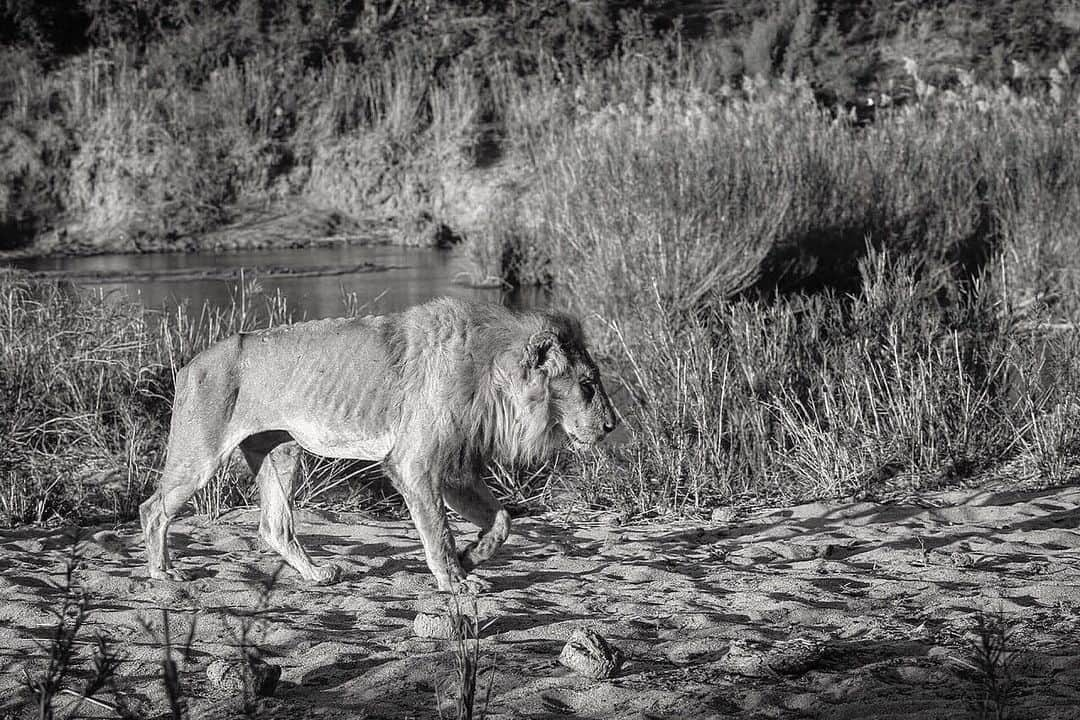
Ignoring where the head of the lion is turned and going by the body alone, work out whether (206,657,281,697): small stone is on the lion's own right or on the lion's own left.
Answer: on the lion's own right

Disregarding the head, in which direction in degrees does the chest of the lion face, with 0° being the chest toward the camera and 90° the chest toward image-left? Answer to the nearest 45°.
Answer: approximately 270°

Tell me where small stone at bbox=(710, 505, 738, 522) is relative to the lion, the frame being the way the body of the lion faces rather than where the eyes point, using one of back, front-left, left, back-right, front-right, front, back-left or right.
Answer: front-left

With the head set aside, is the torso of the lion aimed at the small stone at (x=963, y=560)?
yes

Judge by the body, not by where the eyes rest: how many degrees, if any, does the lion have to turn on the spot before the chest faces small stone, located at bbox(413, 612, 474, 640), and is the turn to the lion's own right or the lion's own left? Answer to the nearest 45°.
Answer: approximately 90° to the lion's own right

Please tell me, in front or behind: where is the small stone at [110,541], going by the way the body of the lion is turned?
behind

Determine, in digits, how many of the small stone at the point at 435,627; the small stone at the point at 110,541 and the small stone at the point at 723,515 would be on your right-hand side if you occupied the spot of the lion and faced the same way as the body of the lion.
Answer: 1

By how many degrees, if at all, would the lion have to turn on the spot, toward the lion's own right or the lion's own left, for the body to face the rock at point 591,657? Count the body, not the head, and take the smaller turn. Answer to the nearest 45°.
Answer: approximately 90° to the lion's own right
